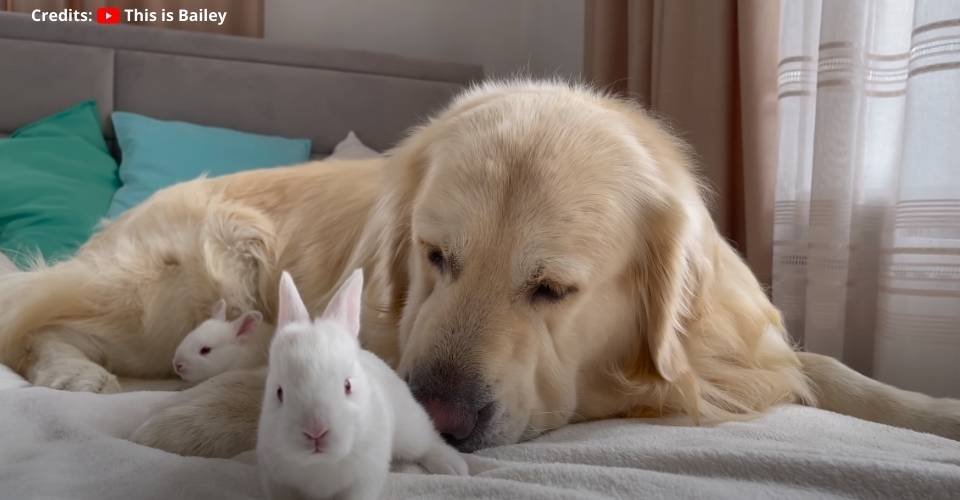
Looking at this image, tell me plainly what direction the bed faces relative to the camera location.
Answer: facing the viewer and to the right of the viewer

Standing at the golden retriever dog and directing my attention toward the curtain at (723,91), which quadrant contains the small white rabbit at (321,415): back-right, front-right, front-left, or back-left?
back-right

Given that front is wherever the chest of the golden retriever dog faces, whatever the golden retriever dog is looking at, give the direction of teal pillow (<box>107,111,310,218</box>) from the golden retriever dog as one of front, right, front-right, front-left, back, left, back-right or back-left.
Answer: back

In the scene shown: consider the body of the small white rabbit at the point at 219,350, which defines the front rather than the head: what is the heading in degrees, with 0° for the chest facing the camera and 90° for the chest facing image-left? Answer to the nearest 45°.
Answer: approximately 45°

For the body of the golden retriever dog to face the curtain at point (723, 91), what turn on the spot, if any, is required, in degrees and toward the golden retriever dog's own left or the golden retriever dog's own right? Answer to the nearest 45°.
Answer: approximately 90° to the golden retriever dog's own left

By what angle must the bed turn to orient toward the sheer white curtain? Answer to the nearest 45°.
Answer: approximately 90° to its left
